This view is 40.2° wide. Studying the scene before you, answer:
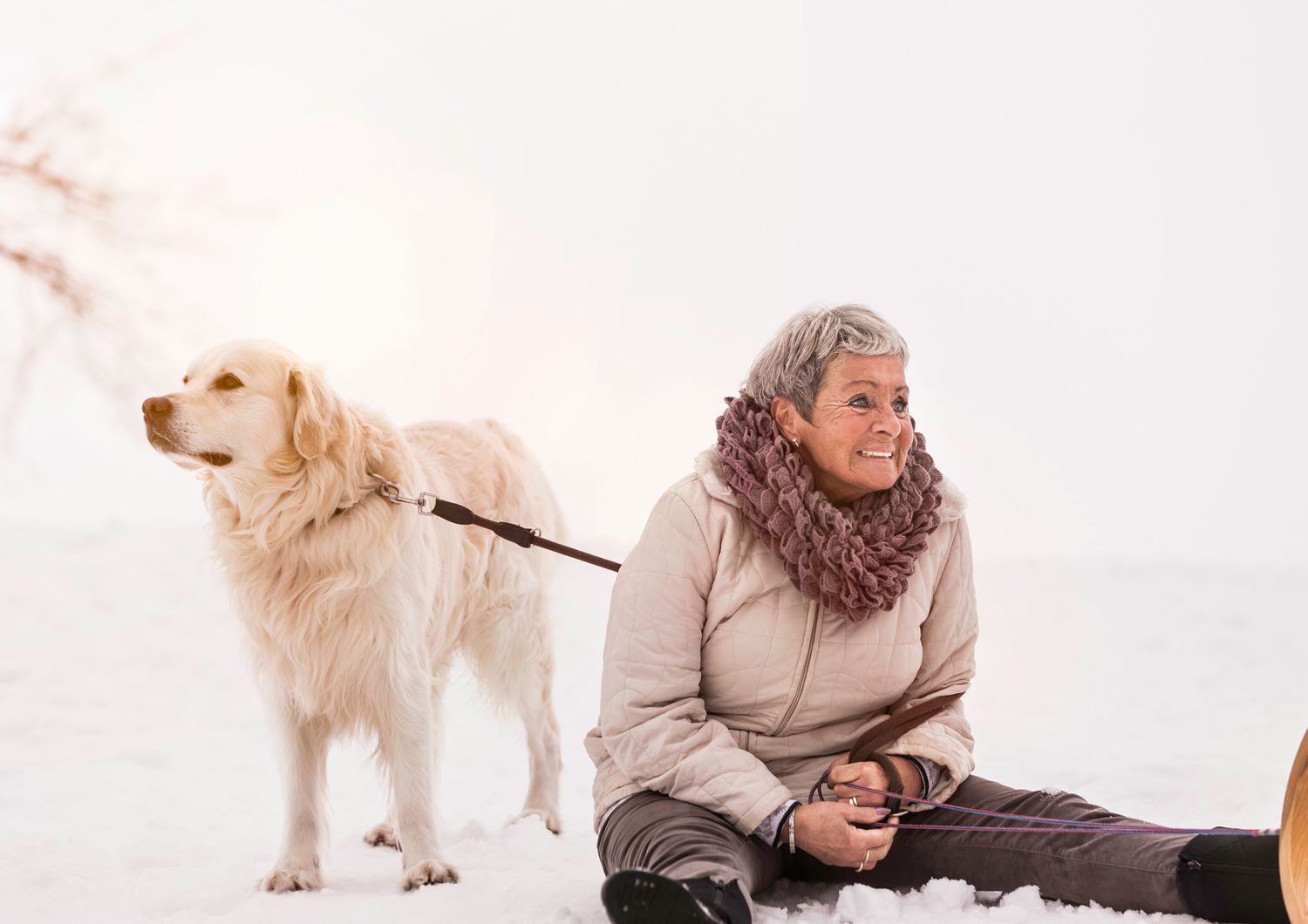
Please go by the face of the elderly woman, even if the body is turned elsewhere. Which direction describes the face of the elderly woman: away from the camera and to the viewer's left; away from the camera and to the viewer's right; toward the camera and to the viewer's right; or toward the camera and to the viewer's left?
toward the camera and to the viewer's right

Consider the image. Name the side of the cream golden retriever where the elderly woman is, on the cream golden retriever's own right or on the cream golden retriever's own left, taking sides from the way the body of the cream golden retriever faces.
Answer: on the cream golden retriever's own left

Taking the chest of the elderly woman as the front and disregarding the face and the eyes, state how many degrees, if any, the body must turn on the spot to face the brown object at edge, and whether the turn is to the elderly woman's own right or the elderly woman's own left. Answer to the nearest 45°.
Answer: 0° — they already face it

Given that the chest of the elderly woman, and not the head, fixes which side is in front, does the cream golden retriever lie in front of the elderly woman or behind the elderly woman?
behind

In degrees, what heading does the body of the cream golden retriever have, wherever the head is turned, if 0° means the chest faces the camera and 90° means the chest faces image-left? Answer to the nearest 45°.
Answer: approximately 45°
